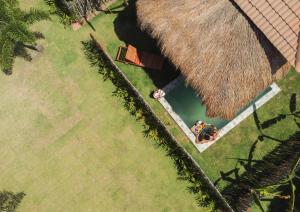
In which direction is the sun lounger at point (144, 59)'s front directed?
to the viewer's right

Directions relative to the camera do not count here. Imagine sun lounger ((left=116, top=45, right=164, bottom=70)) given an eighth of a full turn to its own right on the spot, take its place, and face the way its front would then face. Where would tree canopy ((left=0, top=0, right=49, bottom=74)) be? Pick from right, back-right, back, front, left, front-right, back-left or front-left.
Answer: right
